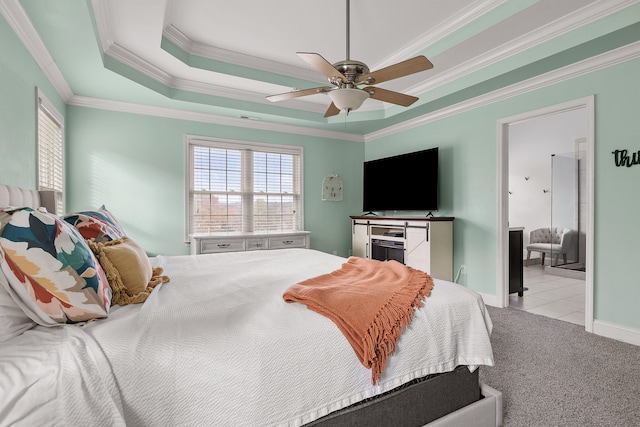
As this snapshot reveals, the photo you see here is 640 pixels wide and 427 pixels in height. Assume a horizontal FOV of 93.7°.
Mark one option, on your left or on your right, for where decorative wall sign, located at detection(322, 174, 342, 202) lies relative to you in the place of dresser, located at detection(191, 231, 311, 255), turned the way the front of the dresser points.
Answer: on your left

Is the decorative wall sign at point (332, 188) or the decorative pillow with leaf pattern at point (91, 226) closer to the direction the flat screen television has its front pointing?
the decorative pillow with leaf pattern

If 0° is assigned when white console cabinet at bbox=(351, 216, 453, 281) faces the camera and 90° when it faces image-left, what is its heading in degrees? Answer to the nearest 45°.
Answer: approximately 45°

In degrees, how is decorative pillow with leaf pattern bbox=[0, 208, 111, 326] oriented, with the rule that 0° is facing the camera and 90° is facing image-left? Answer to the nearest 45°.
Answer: approximately 315°

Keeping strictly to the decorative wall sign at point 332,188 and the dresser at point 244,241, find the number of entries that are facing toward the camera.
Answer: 2

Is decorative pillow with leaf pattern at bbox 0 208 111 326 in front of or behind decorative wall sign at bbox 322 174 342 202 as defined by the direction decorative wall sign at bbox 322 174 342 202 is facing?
in front

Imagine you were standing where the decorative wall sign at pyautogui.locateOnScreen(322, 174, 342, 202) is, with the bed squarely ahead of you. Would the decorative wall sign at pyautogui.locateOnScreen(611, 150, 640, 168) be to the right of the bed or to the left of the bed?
left

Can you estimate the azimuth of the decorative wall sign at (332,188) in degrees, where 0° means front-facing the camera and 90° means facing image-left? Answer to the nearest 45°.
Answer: approximately 0°
